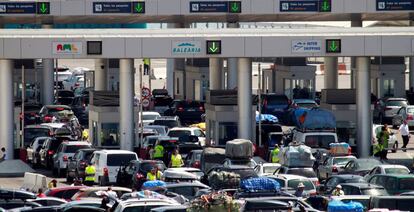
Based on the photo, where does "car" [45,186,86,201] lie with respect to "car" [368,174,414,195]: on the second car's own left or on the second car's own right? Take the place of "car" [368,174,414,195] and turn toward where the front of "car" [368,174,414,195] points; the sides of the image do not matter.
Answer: on the second car's own left

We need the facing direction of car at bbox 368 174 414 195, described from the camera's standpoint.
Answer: facing away from the viewer and to the left of the viewer

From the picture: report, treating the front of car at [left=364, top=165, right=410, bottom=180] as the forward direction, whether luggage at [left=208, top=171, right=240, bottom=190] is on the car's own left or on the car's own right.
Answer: on the car's own left

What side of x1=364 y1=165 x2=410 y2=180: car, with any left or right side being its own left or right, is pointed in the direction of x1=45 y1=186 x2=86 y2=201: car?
left

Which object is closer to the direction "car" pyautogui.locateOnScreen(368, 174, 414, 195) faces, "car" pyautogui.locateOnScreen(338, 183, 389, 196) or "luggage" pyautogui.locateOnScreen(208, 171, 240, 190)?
the luggage

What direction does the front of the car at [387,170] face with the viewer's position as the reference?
facing away from the viewer and to the left of the viewer
